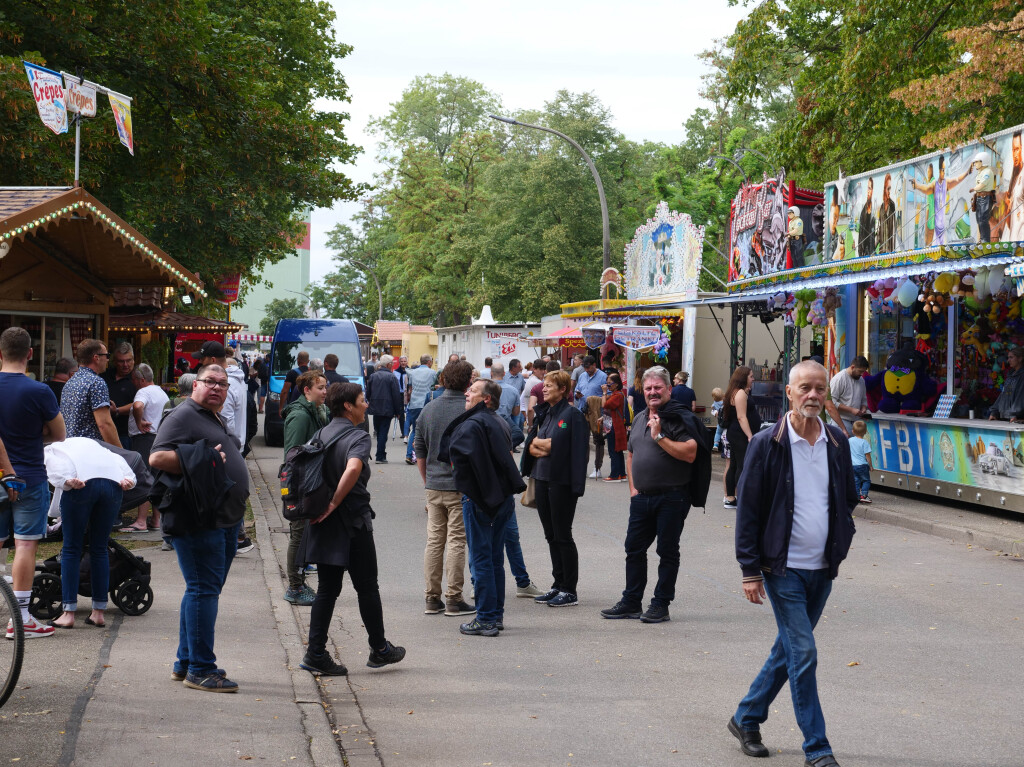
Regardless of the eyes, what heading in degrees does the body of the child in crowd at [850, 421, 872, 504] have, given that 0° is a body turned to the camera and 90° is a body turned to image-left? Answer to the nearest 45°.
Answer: approximately 225°

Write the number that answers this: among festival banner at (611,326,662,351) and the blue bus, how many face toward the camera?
2

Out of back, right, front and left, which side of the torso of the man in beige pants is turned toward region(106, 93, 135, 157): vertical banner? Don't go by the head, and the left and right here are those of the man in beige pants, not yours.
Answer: left

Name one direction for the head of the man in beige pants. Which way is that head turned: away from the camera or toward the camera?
away from the camera

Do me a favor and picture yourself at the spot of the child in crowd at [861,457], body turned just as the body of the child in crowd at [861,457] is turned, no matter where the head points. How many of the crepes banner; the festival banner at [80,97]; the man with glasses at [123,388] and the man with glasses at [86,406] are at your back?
4

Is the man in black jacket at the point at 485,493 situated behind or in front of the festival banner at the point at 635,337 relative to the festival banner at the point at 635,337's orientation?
in front

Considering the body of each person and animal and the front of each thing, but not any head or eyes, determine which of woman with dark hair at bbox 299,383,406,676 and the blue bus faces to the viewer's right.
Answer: the woman with dark hair

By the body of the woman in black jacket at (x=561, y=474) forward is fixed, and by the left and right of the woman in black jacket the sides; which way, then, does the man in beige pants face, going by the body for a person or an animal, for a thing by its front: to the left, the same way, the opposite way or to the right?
the opposite way

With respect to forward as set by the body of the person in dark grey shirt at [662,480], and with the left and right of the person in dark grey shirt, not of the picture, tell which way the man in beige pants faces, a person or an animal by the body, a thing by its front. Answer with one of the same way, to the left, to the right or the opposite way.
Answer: the opposite way

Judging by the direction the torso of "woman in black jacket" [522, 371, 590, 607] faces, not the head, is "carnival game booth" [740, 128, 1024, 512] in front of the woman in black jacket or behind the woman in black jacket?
behind
